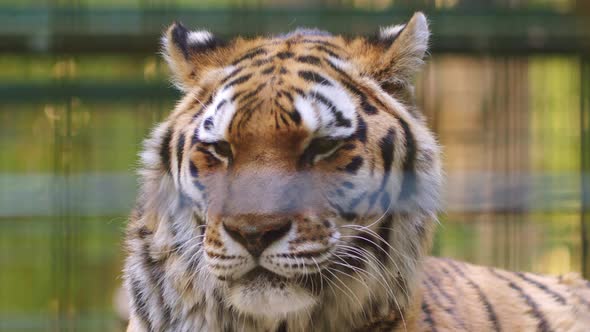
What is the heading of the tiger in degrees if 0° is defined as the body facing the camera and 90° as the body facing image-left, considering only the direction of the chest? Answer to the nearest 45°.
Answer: approximately 45°
